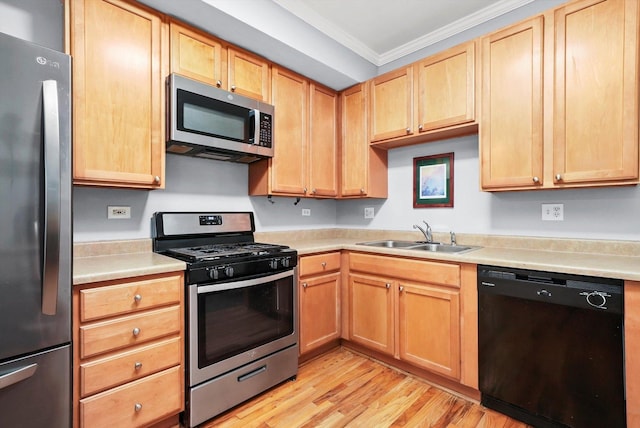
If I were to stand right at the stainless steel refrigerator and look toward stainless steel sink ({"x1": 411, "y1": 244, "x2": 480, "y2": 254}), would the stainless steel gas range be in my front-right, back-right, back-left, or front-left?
front-left

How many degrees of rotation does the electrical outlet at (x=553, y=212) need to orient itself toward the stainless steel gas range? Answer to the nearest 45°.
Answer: approximately 45° to its right

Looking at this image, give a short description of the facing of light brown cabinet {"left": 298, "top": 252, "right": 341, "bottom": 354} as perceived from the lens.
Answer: facing the viewer and to the right of the viewer

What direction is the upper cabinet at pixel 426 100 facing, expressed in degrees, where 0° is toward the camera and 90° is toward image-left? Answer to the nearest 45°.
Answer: approximately 45°

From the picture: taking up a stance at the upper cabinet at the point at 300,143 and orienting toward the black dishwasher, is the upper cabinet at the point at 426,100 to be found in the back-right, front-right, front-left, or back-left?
front-left

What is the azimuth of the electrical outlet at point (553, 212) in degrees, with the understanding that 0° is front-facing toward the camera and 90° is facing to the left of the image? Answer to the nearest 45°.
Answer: approximately 0°

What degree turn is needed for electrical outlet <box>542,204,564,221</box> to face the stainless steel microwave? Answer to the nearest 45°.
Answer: approximately 45° to its right
